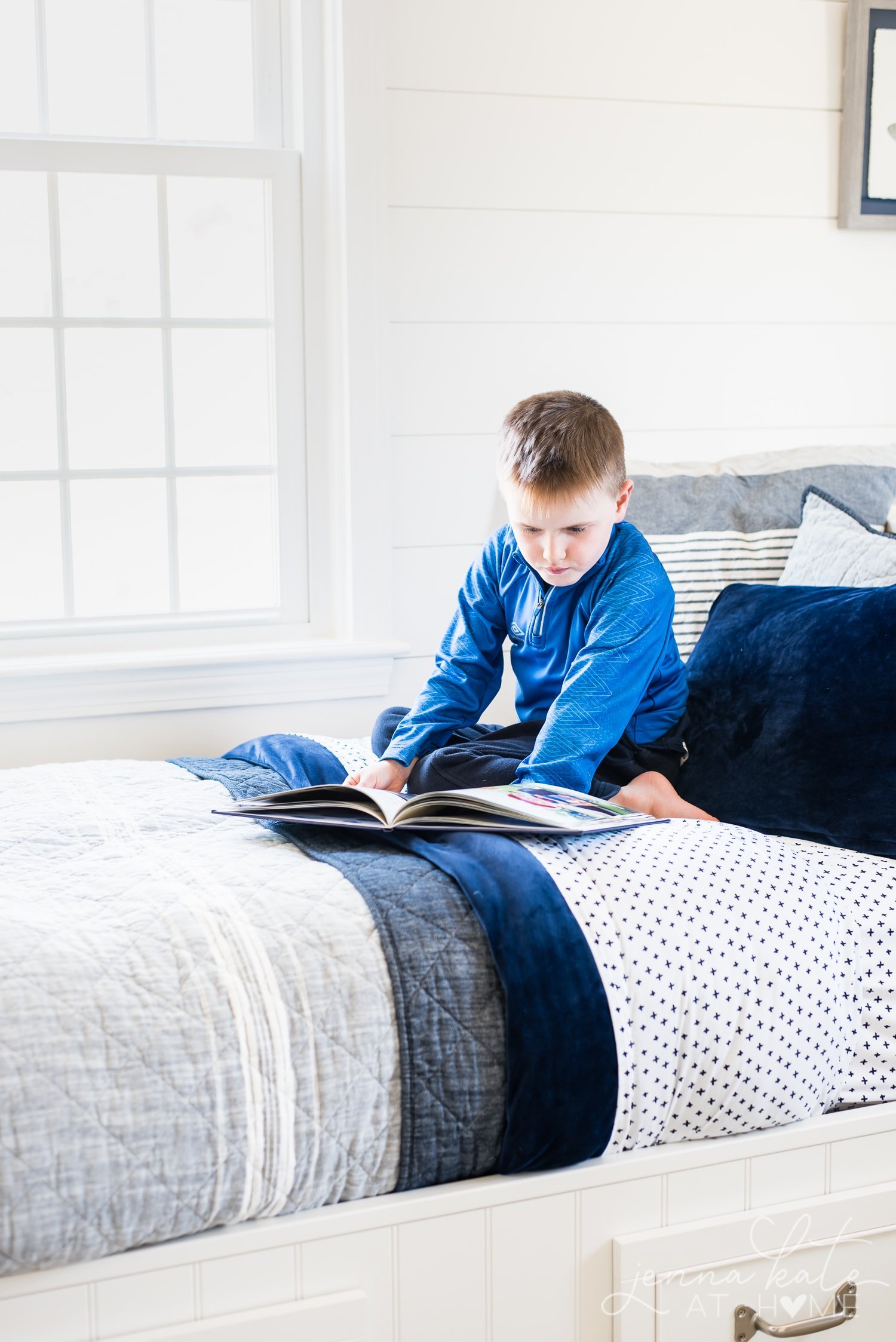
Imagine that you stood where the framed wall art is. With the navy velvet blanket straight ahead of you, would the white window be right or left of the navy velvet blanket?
right

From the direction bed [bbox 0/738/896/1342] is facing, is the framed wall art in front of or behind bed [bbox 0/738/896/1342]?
behind

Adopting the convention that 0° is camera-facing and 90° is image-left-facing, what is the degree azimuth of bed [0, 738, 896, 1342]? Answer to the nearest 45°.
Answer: approximately 45°

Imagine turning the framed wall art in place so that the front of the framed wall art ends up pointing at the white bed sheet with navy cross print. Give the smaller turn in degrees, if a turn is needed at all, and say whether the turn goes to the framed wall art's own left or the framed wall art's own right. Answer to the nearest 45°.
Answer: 0° — it already faces it

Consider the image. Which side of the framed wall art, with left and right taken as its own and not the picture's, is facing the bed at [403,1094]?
front

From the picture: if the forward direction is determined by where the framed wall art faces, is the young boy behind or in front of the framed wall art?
in front

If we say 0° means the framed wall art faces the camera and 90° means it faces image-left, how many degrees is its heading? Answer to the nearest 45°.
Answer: approximately 0°

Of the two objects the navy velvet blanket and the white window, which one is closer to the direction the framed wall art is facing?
the navy velvet blanket

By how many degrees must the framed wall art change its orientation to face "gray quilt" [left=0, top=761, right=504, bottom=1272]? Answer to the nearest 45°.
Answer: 0° — it already faces it

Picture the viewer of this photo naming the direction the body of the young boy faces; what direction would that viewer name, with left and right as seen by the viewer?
facing the viewer and to the left of the viewer
